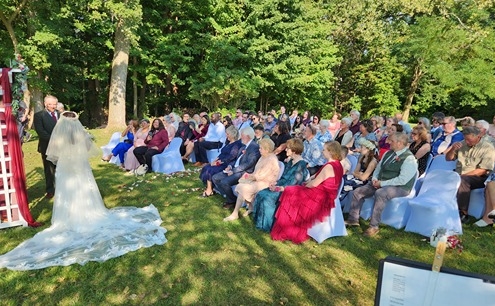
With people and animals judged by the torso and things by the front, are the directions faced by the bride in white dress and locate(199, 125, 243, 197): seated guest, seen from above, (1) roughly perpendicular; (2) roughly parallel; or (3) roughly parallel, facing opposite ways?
roughly perpendicular

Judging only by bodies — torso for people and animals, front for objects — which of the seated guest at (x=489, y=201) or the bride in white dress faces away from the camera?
the bride in white dress

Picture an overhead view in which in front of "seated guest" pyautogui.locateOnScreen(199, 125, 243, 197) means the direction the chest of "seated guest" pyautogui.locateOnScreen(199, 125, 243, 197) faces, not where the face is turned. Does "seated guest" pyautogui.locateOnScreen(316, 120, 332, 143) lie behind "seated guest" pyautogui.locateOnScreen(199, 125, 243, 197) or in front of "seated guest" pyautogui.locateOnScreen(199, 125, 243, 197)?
behind

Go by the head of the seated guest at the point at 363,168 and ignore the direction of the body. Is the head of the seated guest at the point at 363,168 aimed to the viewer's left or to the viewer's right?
to the viewer's left

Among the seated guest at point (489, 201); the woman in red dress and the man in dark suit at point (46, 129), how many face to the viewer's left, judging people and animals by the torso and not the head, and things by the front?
2

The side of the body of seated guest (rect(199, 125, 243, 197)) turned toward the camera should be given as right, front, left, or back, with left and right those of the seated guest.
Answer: left

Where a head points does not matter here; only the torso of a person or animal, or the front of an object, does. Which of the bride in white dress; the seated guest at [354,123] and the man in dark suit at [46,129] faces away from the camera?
the bride in white dress

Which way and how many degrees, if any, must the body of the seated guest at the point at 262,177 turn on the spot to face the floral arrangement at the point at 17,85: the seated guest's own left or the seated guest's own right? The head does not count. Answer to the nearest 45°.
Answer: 0° — they already face it

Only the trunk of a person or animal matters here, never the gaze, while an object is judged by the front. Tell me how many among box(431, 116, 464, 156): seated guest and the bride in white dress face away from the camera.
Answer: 1

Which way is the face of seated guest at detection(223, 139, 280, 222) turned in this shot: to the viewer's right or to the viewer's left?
to the viewer's left

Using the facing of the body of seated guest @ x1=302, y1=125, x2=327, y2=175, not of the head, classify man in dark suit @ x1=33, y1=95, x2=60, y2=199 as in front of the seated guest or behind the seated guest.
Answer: in front

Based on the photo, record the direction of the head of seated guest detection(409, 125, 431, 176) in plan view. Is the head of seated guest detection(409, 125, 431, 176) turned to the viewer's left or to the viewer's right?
to the viewer's left

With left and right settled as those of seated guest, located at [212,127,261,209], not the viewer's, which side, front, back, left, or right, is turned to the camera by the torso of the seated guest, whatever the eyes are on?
left

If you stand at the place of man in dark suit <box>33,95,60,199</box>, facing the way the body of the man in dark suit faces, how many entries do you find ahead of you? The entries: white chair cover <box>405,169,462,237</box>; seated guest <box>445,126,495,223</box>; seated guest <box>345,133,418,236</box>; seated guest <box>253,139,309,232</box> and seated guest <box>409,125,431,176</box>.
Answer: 5

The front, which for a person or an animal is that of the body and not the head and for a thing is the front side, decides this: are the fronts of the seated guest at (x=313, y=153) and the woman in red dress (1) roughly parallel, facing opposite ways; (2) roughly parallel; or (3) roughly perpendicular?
roughly parallel

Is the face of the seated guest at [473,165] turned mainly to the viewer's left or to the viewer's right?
to the viewer's left

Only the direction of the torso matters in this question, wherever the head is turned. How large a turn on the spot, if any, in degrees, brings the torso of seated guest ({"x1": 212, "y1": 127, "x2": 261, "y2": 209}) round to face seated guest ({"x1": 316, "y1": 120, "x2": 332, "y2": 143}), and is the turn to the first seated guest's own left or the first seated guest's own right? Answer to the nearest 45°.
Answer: approximately 135° to the first seated guest's own right

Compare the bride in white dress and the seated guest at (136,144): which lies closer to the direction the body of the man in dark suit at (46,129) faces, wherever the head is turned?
the bride in white dress

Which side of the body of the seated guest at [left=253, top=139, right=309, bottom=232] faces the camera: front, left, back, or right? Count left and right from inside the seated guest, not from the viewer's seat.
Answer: left

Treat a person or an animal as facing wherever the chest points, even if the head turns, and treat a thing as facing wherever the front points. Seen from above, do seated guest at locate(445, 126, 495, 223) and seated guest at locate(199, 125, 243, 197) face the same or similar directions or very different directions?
same or similar directions

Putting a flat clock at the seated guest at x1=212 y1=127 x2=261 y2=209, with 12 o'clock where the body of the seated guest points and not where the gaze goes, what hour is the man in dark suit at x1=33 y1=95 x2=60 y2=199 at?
The man in dark suit is roughly at 12 o'clock from the seated guest.
